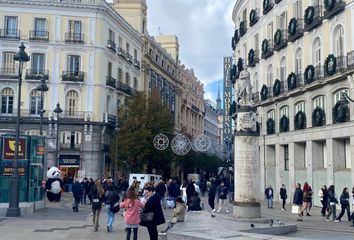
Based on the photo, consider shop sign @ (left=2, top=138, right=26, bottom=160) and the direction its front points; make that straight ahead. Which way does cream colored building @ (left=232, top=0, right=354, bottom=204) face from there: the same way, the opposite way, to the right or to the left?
to the right

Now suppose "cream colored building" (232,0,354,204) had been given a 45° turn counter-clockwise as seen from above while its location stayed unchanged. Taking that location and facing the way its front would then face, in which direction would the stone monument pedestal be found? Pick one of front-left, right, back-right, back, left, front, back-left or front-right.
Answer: front

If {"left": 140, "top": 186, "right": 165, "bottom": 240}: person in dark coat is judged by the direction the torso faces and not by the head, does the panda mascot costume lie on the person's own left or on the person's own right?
on the person's own right

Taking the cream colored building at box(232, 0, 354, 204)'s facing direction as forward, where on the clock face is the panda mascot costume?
The panda mascot costume is roughly at 1 o'clock from the cream colored building.

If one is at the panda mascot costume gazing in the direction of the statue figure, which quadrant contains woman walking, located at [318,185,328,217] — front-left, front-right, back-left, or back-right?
front-left

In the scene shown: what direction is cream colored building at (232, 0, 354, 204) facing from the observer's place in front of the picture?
facing the viewer and to the left of the viewer

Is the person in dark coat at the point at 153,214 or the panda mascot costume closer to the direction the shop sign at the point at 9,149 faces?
the person in dark coat

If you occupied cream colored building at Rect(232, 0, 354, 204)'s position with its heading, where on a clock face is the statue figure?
The statue figure is roughly at 11 o'clock from the cream colored building.

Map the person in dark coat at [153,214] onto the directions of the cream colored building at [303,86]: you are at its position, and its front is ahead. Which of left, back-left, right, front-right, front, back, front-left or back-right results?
front-left

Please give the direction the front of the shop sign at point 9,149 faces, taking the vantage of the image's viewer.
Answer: facing the viewer
